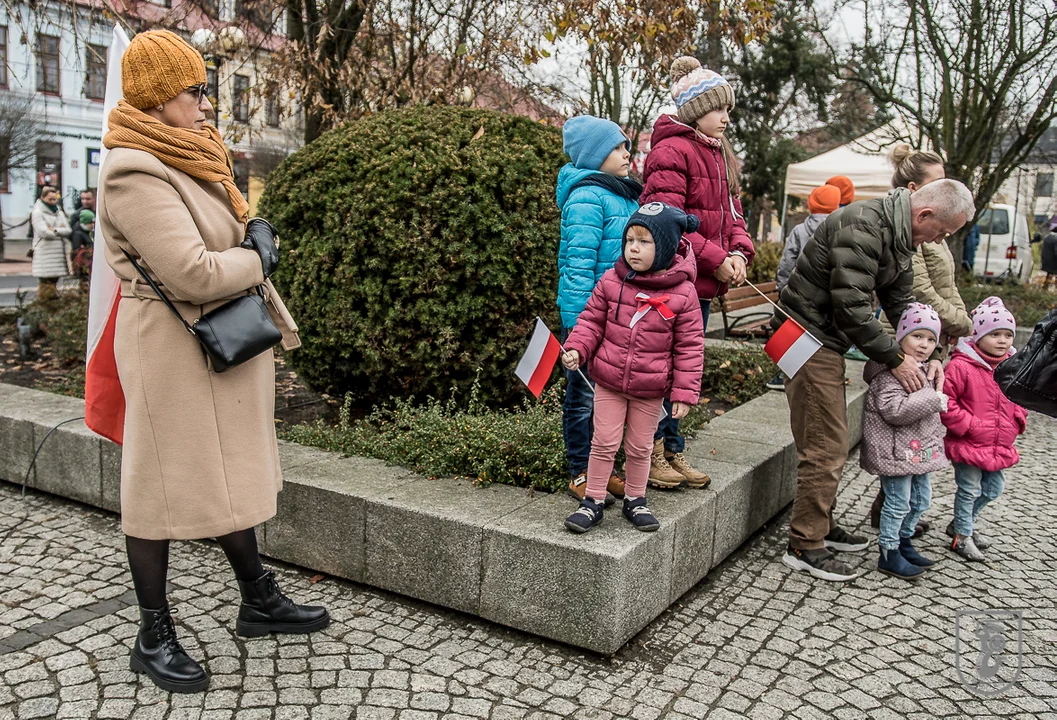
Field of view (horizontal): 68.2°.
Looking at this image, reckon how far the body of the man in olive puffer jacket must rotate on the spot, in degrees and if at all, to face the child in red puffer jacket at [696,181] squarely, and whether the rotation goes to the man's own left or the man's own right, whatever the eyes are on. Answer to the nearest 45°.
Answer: approximately 180°

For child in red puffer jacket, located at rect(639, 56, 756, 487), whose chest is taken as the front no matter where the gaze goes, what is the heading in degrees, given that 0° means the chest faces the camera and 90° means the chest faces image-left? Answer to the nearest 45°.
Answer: approximately 315°

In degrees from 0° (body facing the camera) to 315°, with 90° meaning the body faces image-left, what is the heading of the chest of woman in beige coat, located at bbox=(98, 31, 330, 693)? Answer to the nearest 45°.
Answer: approximately 270°

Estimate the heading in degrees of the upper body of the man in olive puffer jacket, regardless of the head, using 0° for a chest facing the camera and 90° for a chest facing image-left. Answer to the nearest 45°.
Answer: approximately 270°

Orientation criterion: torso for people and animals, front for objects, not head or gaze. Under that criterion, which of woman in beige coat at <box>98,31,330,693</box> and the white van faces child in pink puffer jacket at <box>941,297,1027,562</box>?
the woman in beige coat

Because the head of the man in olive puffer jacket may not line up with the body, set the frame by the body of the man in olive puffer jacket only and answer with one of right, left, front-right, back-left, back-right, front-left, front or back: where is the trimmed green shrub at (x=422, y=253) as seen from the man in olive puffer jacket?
back
